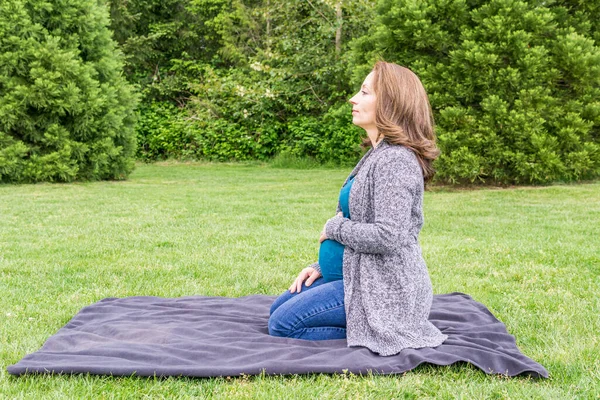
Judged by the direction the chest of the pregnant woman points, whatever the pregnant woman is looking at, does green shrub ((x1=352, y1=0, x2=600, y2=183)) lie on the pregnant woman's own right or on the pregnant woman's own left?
on the pregnant woman's own right

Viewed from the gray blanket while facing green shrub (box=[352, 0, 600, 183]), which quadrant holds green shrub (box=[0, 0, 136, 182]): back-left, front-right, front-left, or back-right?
front-left

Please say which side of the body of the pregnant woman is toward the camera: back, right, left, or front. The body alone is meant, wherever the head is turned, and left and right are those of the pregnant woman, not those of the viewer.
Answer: left

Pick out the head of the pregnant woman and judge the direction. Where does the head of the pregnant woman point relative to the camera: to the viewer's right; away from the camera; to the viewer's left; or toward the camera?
to the viewer's left

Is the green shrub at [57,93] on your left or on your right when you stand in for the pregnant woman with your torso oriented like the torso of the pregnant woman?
on your right
